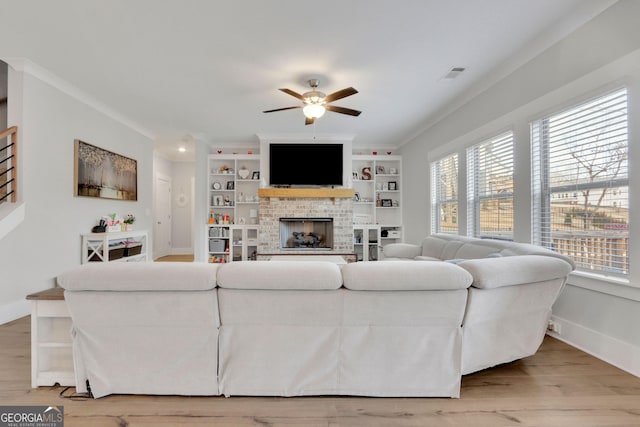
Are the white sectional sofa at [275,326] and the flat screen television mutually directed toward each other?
yes

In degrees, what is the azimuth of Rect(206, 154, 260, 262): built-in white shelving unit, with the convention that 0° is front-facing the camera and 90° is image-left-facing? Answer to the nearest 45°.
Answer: approximately 0°

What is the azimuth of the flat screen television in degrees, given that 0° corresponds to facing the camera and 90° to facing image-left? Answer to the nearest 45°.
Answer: approximately 0°

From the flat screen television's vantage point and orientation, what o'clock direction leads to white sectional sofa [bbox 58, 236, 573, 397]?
The white sectional sofa is roughly at 12 o'clock from the flat screen television.

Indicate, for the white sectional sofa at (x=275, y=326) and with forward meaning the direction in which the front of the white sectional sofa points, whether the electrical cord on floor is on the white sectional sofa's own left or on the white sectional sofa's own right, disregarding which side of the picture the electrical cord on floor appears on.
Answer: on the white sectional sofa's own left

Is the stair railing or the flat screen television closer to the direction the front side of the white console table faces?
the flat screen television

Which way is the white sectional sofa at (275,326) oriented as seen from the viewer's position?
away from the camera

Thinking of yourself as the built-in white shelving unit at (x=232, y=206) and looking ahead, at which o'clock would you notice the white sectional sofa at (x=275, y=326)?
The white sectional sofa is roughly at 12 o'clock from the built-in white shelving unit.

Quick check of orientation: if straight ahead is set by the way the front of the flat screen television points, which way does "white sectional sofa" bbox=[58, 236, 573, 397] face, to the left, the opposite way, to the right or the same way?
the opposite way

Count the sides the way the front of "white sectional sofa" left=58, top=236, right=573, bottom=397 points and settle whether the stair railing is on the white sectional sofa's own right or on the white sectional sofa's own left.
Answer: on the white sectional sofa's own left
